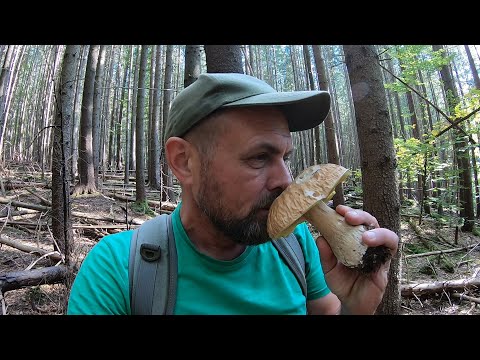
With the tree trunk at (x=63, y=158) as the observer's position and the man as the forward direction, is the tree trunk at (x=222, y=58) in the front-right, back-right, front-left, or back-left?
front-left

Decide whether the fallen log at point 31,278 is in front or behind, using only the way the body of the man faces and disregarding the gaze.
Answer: behind

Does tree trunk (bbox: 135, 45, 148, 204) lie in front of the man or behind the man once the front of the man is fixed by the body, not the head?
behind

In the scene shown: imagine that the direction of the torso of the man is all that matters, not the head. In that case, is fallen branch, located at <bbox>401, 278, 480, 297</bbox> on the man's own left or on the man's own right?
on the man's own left

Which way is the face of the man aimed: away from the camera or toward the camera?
toward the camera

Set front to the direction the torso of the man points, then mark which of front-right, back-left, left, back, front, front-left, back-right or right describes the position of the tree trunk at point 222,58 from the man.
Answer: back-left

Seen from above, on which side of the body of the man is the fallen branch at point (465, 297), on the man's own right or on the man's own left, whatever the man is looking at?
on the man's own left

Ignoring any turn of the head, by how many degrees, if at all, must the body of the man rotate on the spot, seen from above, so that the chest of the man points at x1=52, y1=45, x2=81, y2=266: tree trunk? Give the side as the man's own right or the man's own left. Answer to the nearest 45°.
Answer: approximately 180°

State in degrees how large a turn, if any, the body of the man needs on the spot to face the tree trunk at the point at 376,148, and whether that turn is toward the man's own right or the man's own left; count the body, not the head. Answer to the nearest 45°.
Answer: approximately 90° to the man's own left

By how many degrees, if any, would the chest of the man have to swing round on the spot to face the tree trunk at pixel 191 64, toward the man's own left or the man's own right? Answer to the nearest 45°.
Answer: approximately 135° to the man's own left

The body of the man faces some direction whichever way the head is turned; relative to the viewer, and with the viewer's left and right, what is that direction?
facing the viewer and to the right of the viewer
